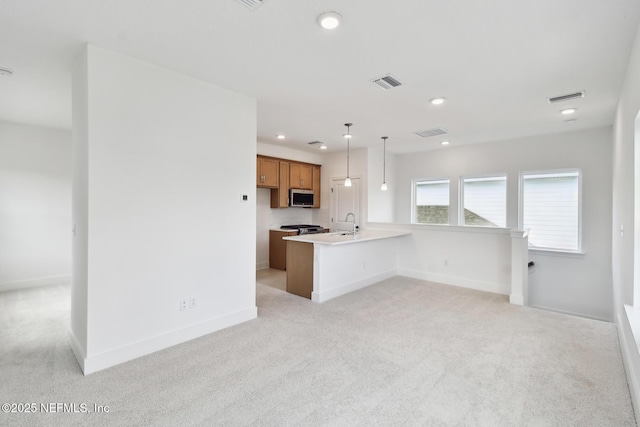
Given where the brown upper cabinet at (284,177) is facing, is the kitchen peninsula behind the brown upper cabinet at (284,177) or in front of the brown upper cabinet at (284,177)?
in front

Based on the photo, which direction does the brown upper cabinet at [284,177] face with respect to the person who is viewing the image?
facing the viewer and to the right of the viewer

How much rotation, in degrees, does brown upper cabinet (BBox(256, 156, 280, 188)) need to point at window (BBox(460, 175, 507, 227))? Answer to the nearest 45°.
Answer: approximately 45° to its left

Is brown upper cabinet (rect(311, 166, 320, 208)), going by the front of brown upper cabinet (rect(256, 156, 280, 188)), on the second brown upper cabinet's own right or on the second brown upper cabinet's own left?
on the second brown upper cabinet's own left

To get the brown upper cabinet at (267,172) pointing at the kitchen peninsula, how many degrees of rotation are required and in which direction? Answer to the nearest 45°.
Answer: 0° — it already faces it

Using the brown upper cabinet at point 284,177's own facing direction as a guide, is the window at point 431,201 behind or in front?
in front

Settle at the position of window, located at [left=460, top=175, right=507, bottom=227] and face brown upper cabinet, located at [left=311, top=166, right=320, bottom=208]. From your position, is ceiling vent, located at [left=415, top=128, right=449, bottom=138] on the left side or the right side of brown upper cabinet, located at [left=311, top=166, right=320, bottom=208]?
left
